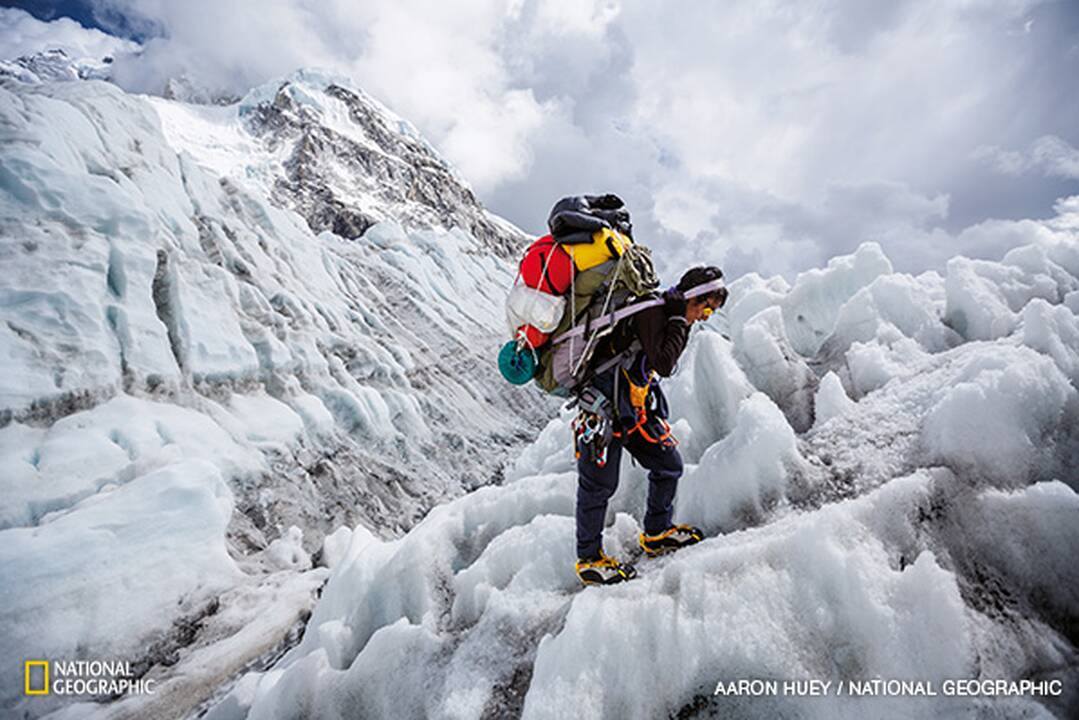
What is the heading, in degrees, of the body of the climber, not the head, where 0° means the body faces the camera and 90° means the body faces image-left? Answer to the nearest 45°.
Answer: approximately 270°
